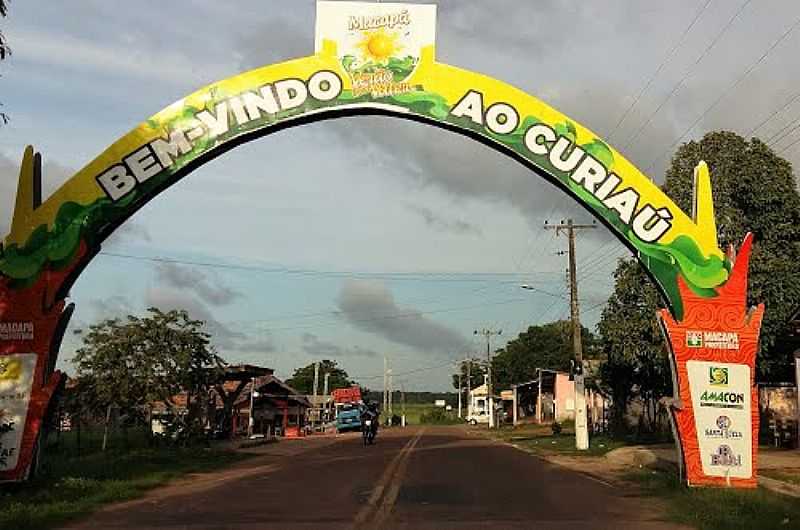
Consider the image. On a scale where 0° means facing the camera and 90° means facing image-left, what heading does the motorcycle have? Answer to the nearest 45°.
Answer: approximately 0°

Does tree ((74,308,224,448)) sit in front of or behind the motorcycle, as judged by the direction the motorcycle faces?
in front

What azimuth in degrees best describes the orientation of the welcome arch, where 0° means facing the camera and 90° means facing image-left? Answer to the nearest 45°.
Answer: approximately 0°

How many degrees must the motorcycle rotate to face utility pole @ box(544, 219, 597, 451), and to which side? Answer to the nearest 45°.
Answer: approximately 45° to its left

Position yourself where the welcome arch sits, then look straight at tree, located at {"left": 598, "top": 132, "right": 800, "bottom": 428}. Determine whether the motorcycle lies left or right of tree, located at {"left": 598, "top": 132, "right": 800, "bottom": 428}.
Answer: left

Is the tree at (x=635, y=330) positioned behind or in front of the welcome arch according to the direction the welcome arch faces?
behind

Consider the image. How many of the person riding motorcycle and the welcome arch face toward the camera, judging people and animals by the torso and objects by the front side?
2
